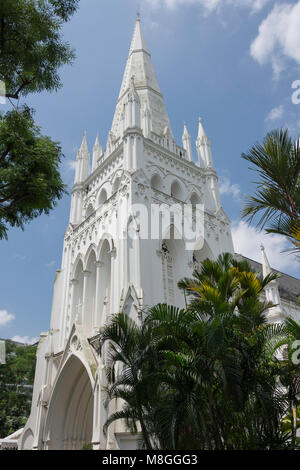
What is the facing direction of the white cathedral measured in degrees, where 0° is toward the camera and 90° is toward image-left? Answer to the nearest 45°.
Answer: approximately 45°

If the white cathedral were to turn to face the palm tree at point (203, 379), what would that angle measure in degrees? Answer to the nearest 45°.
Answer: approximately 45° to its left

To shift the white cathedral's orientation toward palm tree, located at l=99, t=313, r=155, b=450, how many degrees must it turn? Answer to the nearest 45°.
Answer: approximately 45° to its left

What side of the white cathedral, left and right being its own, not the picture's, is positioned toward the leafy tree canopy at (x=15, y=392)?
right

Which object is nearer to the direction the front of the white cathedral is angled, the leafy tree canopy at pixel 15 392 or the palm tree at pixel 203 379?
the palm tree
